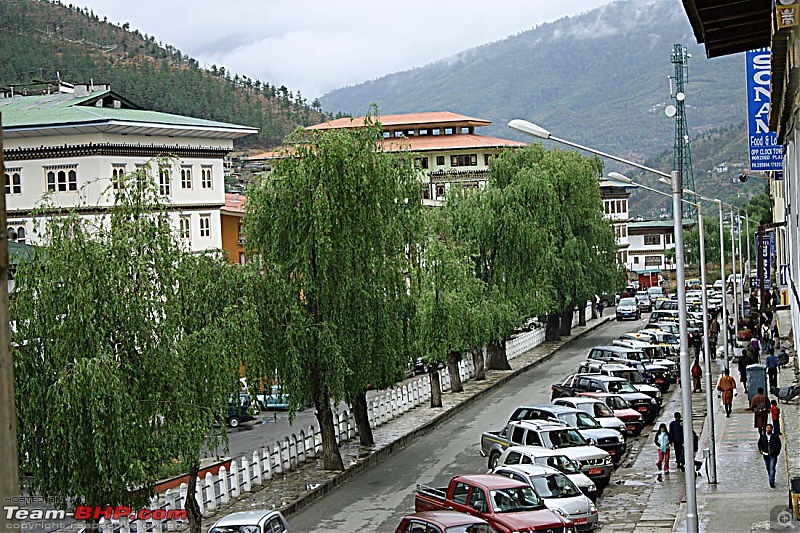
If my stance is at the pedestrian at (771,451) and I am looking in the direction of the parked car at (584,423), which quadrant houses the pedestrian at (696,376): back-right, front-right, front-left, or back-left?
front-right

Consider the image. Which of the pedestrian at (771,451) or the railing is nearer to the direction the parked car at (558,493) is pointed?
the pedestrian

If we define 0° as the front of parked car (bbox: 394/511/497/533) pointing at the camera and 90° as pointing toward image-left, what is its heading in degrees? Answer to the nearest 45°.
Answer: approximately 315°

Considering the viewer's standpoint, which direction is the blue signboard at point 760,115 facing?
facing the viewer

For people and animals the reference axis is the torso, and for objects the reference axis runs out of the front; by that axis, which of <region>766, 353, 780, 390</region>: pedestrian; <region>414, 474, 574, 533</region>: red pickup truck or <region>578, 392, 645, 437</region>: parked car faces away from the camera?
the pedestrian

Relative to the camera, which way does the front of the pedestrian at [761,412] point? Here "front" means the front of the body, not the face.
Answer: away from the camera

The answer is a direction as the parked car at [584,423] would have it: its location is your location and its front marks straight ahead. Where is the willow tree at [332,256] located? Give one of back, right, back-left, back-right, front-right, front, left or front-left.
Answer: back-right

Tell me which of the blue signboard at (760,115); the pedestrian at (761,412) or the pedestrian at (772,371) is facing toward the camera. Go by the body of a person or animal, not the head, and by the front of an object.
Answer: the blue signboard

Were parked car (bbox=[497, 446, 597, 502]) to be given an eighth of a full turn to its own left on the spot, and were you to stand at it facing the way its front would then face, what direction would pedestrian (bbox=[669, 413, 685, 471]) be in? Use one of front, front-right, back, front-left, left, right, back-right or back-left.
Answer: front-left
